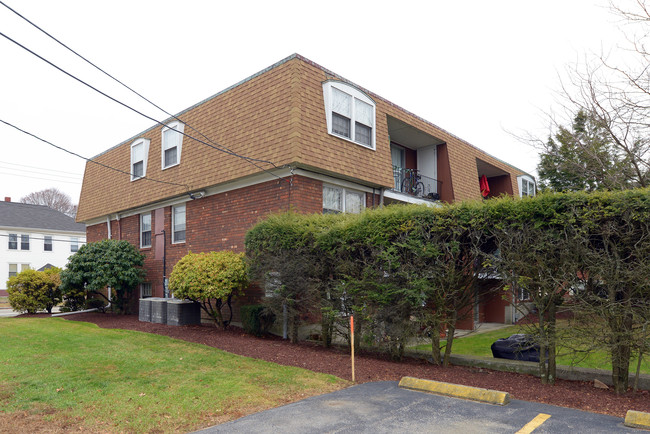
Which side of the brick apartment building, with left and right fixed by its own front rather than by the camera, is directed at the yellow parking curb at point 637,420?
front

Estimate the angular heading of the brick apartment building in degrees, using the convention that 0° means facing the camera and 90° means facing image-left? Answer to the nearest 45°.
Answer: approximately 315°

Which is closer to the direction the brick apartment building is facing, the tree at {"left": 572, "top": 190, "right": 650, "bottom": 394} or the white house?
the tree

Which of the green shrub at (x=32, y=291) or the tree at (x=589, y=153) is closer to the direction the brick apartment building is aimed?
the tree

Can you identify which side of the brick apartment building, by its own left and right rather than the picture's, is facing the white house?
back

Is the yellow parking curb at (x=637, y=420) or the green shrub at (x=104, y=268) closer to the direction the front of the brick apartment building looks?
the yellow parking curb

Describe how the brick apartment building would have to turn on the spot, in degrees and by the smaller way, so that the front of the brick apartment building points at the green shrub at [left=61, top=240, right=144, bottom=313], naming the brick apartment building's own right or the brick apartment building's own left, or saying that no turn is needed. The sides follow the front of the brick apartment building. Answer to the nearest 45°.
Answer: approximately 90° to the brick apartment building's own right

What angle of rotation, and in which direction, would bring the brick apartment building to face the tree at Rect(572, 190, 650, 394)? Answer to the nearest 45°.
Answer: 0° — it already faces it

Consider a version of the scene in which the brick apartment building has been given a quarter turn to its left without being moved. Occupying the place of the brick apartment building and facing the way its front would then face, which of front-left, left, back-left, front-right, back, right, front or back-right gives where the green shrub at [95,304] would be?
left
